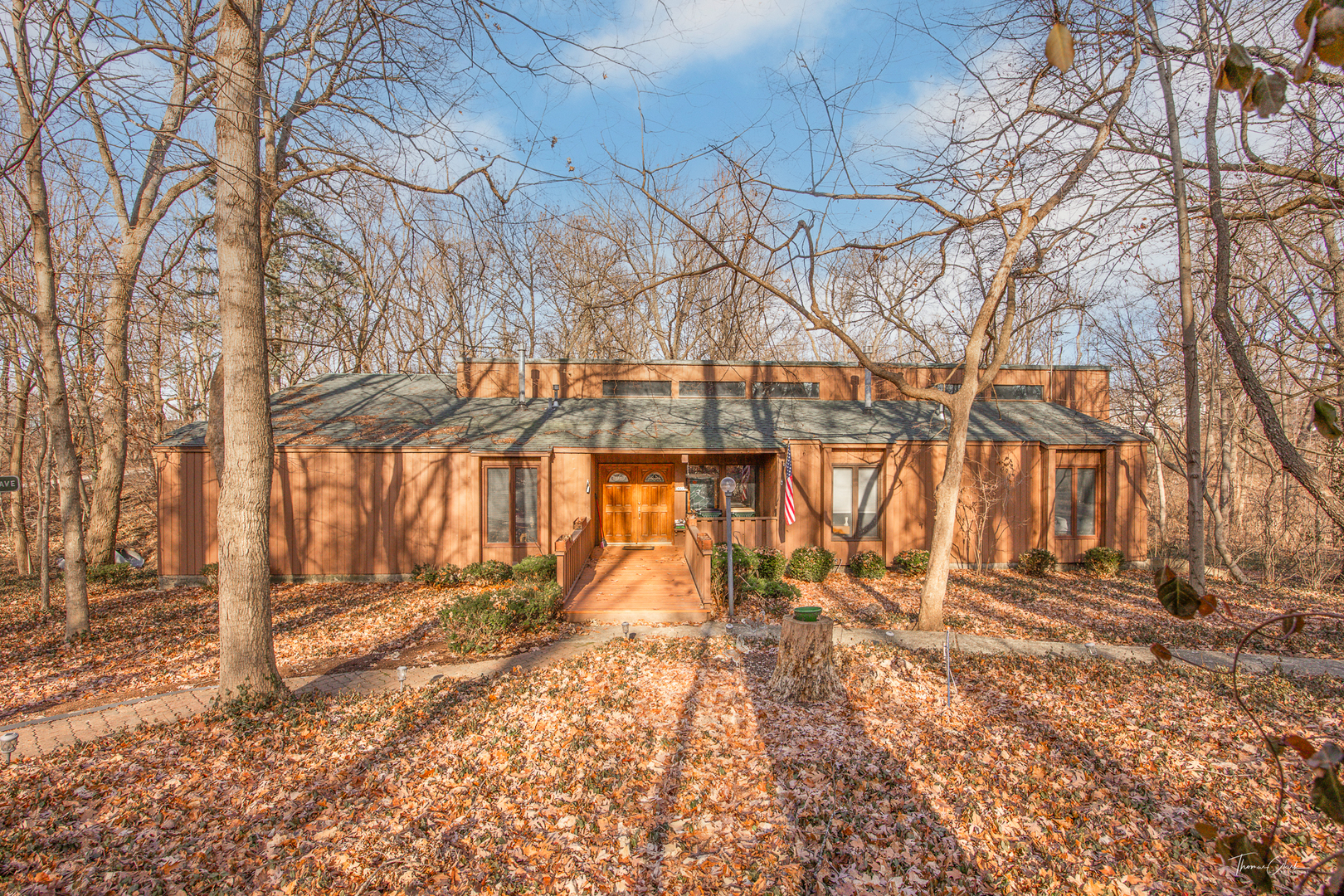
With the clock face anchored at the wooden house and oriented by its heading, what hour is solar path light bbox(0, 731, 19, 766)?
The solar path light is roughly at 1 o'clock from the wooden house.

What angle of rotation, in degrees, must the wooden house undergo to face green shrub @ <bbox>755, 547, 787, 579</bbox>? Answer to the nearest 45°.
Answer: approximately 45° to its left

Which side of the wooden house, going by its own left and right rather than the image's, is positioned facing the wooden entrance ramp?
front

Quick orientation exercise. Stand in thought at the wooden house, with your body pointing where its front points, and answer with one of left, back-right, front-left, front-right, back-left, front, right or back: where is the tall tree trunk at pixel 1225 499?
left

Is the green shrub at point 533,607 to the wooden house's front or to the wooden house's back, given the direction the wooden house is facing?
to the front

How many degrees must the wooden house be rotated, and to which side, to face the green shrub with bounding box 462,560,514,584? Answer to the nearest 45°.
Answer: approximately 45° to its right

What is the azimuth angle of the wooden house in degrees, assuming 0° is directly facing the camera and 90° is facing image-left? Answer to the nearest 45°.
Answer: approximately 0°

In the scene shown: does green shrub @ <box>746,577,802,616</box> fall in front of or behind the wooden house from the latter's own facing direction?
in front
